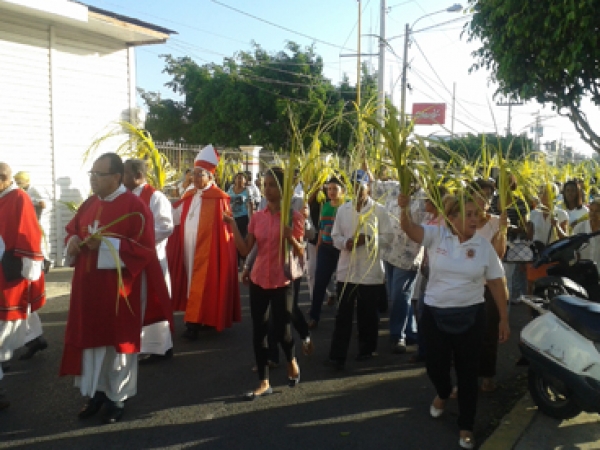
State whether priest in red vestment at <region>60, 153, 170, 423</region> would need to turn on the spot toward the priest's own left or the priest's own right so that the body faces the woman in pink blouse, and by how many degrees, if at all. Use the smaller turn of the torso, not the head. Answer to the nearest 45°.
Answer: approximately 135° to the priest's own left

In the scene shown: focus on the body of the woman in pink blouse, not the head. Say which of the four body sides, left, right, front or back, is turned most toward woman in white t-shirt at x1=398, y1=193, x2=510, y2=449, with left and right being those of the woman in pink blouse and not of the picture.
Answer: left

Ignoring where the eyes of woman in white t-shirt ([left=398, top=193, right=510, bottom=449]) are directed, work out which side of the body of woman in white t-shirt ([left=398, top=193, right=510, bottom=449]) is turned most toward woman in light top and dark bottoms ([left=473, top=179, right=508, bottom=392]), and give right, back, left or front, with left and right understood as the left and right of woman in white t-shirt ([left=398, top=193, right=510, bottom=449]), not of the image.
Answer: back

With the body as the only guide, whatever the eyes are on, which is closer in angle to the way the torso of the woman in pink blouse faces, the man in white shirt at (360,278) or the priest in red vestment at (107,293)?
the priest in red vestment

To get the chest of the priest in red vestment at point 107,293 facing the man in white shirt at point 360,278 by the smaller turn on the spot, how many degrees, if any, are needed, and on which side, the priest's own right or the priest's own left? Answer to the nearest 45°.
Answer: approximately 135° to the priest's own left

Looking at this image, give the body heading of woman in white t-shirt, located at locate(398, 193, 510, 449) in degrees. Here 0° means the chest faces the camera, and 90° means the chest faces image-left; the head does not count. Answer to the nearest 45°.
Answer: approximately 0°

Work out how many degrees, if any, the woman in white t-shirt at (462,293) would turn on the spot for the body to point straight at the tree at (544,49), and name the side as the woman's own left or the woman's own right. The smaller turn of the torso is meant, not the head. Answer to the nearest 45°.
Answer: approximately 180°
